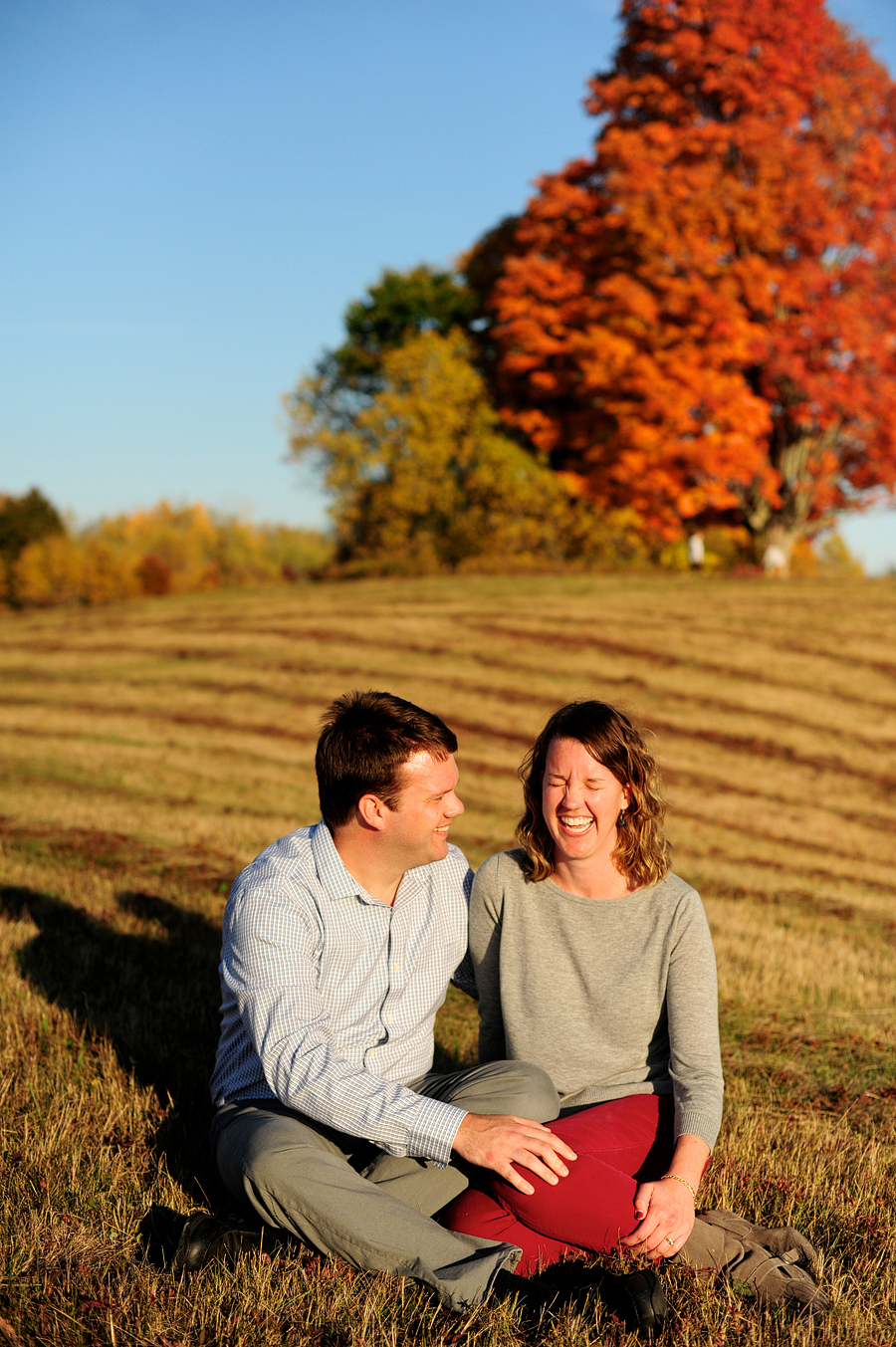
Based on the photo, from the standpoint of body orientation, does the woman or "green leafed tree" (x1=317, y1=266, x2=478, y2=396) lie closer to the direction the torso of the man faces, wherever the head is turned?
the woman

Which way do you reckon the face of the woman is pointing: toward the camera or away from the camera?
toward the camera

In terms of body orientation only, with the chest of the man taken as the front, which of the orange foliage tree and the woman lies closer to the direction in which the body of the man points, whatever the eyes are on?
the woman

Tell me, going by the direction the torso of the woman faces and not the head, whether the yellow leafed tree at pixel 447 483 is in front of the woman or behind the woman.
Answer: behind

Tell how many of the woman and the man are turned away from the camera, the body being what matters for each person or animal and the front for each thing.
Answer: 0

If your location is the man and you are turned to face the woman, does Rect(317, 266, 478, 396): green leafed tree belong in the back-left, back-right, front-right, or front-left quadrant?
front-left

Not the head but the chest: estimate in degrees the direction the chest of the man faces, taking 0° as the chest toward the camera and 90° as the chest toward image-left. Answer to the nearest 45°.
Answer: approximately 315°

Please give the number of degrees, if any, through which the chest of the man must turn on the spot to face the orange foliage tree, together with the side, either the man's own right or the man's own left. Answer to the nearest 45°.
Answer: approximately 135° to the man's own left

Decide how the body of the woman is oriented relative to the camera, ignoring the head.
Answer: toward the camera
